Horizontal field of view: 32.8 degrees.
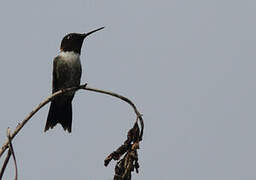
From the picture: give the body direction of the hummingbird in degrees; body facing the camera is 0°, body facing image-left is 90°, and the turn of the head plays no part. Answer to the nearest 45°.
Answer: approximately 315°
